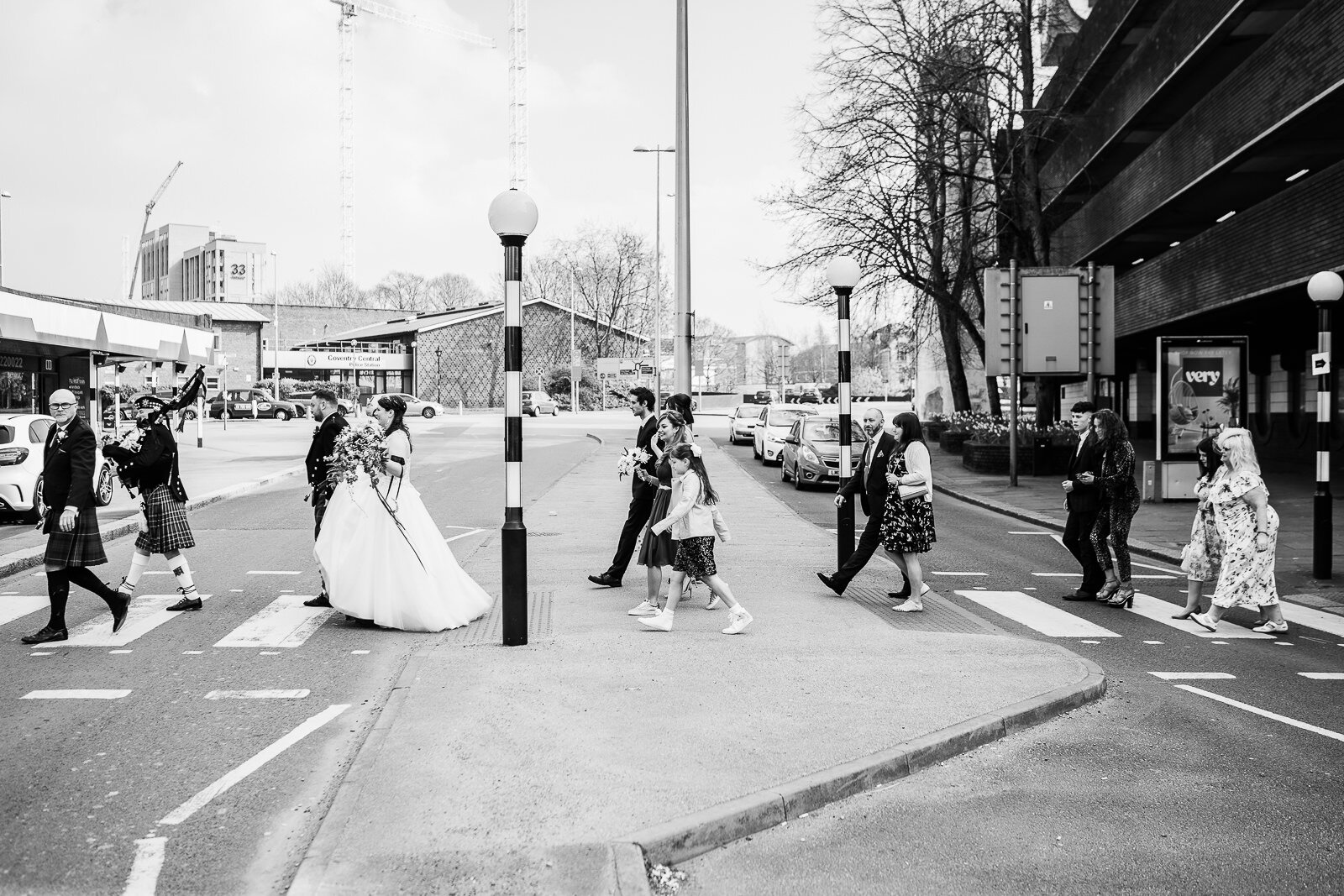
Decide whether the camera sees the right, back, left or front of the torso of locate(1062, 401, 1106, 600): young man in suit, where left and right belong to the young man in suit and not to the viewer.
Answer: left

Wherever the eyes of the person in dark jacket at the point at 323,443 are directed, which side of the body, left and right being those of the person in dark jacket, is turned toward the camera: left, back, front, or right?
left

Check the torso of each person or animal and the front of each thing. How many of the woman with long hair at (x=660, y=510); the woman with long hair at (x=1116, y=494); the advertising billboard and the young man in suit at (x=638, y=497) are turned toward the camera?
1

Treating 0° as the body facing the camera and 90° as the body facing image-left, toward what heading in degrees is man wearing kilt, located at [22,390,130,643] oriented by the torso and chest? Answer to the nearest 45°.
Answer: approximately 45°

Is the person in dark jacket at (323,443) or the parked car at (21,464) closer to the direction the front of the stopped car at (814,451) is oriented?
the person in dark jacket

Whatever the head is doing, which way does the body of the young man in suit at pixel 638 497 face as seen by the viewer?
to the viewer's left

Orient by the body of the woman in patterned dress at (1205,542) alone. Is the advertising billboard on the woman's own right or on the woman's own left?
on the woman's own right

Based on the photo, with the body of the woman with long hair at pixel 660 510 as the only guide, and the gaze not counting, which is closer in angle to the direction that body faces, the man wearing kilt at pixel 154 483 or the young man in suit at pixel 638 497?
the man wearing kilt

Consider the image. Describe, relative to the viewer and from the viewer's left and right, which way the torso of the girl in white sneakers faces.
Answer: facing to the left of the viewer

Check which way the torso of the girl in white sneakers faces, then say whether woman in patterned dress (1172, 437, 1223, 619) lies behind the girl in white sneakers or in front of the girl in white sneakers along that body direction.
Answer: behind

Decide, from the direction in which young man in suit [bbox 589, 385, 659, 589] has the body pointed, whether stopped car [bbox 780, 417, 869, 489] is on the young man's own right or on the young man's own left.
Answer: on the young man's own right

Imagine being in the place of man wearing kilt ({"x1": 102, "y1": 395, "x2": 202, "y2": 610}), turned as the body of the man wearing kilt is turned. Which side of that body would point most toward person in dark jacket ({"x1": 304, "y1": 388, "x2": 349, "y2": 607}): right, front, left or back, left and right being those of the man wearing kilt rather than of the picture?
back

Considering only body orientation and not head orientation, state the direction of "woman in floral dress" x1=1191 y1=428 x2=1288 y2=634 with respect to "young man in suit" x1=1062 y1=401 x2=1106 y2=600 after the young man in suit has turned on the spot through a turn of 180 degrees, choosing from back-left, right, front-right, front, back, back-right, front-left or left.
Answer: front-right

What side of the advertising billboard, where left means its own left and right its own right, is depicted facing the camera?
front
